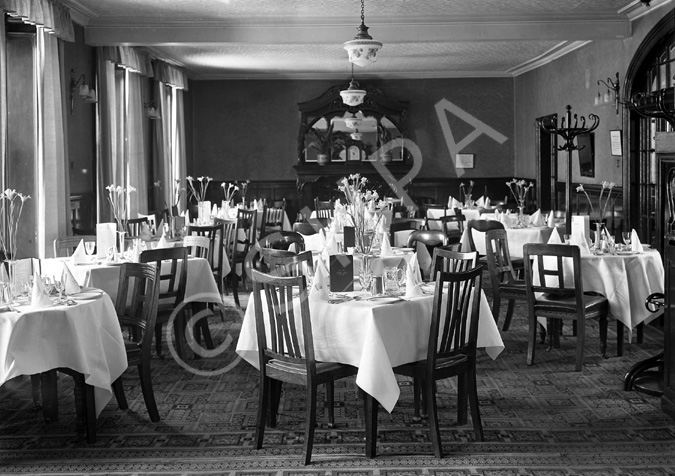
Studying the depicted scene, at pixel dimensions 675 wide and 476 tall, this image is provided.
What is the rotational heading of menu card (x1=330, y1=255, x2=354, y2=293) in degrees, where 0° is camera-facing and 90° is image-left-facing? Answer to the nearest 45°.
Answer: approximately 0°

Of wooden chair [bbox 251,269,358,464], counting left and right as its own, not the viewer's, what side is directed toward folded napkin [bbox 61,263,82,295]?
left

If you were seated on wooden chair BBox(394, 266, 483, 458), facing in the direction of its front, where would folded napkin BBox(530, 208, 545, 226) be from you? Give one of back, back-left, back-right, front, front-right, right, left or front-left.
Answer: front-right

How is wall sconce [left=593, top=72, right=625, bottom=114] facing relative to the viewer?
to the viewer's left

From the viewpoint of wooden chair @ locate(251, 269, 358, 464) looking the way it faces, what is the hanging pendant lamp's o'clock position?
The hanging pendant lamp is roughly at 11 o'clock from the wooden chair.

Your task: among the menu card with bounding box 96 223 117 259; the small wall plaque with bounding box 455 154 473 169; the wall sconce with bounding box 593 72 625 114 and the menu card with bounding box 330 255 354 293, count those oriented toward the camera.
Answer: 3

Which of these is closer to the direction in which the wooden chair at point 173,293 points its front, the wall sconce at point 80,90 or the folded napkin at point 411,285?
the wall sconce

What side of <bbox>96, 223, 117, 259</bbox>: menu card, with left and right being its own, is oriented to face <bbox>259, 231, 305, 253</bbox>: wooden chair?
left

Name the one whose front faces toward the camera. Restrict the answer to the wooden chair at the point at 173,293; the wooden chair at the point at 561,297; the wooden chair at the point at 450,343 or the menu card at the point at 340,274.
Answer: the menu card

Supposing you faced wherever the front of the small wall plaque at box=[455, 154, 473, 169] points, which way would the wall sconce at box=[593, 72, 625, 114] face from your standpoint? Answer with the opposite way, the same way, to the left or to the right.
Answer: to the right

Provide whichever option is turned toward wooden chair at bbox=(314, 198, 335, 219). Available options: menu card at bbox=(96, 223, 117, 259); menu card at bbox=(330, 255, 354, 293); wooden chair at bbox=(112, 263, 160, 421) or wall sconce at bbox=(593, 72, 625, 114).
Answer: the wall sconce

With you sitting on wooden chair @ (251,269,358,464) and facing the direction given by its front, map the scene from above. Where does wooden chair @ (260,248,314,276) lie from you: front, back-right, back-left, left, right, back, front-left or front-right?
front-left

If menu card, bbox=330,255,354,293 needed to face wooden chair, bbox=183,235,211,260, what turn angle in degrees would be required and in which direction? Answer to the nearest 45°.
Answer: approximately 135° to its right

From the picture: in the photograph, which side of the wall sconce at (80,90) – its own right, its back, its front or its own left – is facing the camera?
right

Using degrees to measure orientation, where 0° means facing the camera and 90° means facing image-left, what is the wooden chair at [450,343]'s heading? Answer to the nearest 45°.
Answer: approximately 135°
